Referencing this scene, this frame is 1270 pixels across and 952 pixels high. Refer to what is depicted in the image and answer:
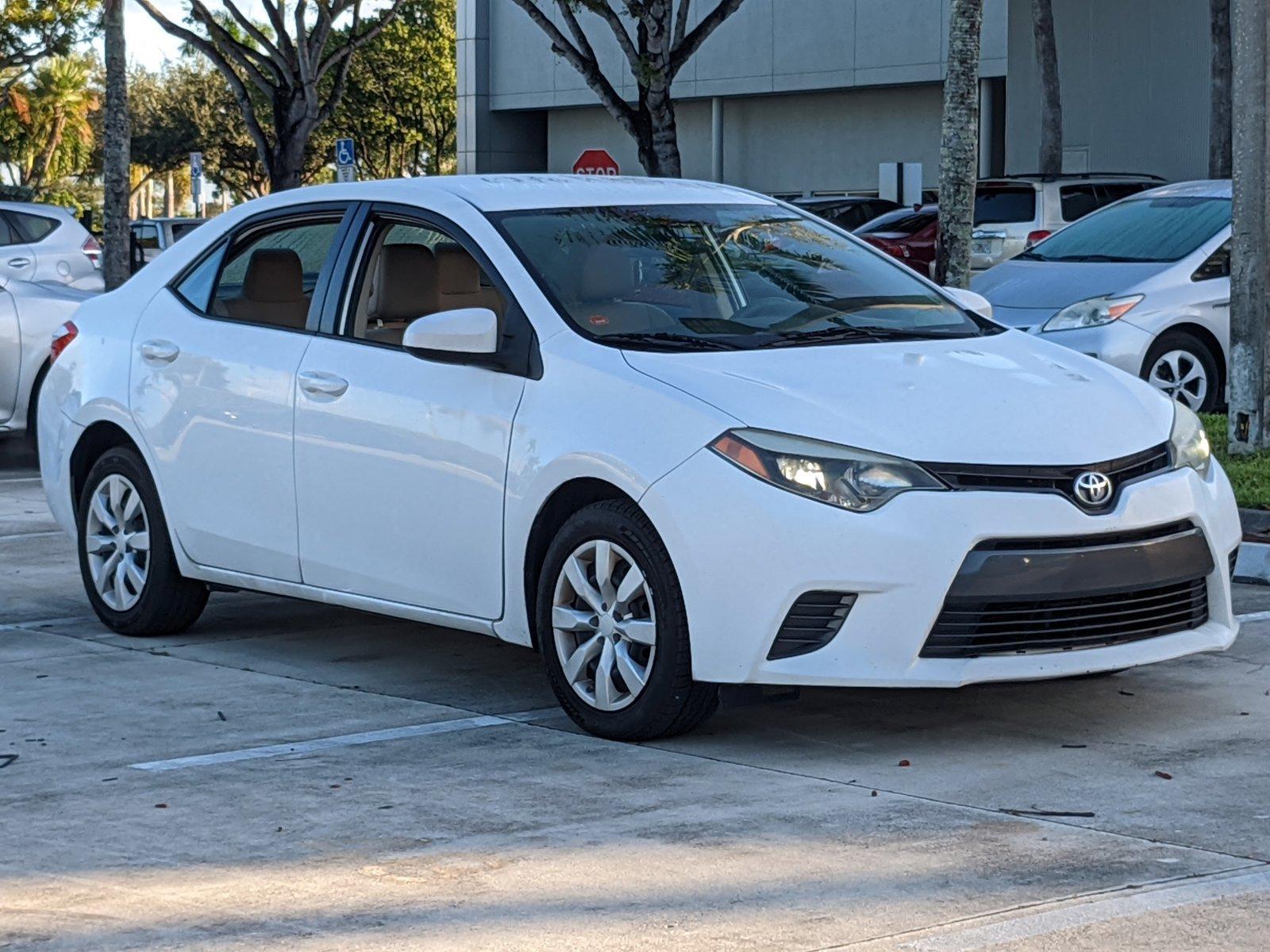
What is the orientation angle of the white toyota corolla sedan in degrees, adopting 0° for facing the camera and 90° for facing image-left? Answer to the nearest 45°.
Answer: approximately 315°

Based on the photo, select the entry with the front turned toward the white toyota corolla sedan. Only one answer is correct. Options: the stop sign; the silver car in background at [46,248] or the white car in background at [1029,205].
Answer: the stop sign

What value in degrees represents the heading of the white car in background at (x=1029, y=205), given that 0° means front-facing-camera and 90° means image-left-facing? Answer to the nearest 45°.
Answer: approximately 225°

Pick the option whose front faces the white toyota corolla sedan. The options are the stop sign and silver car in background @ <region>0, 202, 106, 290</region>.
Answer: the stop sign

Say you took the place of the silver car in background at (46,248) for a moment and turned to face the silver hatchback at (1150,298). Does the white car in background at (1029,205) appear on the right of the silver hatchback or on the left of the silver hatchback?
left

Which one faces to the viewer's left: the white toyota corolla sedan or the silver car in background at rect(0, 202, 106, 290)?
the silver car in background

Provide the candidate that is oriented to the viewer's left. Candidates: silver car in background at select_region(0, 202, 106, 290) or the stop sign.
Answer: the silver car in background

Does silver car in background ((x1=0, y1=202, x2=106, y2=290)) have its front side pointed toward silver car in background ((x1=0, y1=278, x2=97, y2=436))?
no

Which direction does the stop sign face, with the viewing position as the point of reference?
facing the viewer

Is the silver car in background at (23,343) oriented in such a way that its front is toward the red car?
no

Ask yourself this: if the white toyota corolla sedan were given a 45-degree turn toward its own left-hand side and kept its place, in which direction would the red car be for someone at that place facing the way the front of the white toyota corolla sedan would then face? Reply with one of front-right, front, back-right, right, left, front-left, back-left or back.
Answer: left

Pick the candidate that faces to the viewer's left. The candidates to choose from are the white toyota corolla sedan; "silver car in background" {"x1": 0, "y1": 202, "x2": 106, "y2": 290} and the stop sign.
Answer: the silver car in background

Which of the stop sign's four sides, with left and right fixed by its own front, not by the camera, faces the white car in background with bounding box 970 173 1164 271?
left

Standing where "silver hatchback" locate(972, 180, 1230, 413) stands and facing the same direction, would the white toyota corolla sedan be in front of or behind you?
in front

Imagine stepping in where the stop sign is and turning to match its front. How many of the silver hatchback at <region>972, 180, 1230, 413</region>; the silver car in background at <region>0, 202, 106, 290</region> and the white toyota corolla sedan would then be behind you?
0

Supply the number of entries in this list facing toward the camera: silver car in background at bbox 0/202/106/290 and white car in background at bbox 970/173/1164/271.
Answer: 0

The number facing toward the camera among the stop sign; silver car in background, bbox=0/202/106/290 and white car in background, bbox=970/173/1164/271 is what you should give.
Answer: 1

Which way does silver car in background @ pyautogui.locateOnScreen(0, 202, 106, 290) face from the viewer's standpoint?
to the viewer's left
